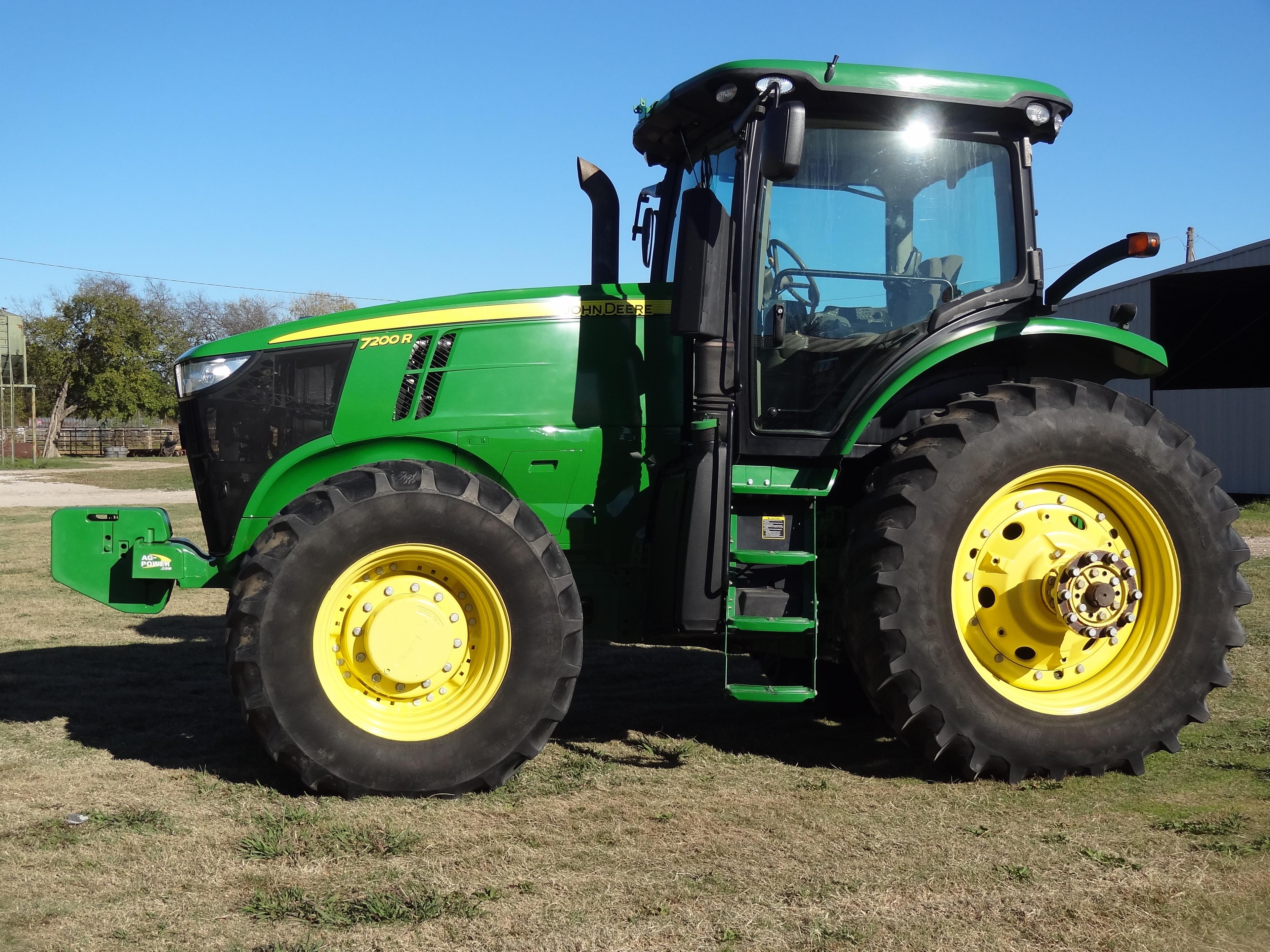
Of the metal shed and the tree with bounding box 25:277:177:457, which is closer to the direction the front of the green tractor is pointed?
the tree

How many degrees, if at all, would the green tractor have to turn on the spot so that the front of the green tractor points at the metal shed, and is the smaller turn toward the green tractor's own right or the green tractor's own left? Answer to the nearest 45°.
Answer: approximately 135° to the green tractor's own right

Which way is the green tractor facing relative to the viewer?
to the viewer's left

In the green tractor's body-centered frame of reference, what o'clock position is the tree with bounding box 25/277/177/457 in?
The tree is roughly at 2 o'clock from the green tractor.
